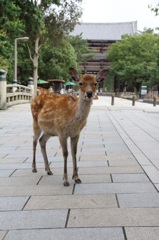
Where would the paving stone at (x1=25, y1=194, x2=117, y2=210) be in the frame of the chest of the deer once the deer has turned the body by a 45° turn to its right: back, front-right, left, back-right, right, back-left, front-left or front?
front

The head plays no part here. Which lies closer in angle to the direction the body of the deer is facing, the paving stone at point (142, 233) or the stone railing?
the paving stone

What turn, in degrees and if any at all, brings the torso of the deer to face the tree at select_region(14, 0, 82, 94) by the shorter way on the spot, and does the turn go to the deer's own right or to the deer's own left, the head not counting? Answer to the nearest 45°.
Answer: approximately 135° to the deer's own left

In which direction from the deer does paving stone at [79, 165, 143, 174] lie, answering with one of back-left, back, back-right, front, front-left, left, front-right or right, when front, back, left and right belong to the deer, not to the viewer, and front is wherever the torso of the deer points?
left

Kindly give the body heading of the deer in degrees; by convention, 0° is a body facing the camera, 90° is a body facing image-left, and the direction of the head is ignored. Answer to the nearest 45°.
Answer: approximately 315°

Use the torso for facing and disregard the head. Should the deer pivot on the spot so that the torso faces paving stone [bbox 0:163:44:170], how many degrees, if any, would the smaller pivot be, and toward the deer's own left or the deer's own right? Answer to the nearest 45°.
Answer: approximately 180°

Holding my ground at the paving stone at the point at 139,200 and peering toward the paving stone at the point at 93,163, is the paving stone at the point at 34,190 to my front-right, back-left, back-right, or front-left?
front-left

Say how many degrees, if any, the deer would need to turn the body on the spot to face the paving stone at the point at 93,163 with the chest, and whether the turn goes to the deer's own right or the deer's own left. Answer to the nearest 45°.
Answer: approximately 135° to the deer's own left

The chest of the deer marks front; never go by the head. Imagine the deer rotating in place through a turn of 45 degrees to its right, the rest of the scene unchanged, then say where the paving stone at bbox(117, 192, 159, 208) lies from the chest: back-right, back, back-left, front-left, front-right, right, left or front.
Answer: front-left

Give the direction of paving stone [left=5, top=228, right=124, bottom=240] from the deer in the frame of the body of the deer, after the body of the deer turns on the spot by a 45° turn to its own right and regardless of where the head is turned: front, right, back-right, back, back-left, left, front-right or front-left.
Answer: front

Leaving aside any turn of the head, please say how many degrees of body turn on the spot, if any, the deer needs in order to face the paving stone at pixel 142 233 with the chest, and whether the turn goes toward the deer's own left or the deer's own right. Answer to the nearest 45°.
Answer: approximately 45° to the deer's own right

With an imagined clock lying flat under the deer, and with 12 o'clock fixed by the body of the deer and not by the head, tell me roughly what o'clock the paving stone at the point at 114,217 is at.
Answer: The paving stone is roughly at 1 o'clock from the deer.

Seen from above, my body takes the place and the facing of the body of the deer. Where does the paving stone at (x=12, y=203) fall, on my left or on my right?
on my right
